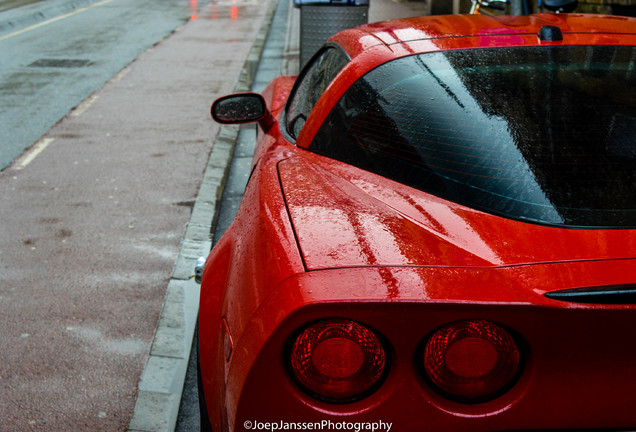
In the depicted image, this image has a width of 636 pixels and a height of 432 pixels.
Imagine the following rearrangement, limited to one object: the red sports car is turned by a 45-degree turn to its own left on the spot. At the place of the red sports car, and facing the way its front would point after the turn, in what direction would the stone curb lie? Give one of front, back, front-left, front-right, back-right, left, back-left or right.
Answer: front

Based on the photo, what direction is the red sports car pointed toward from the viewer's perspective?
away from the camera
